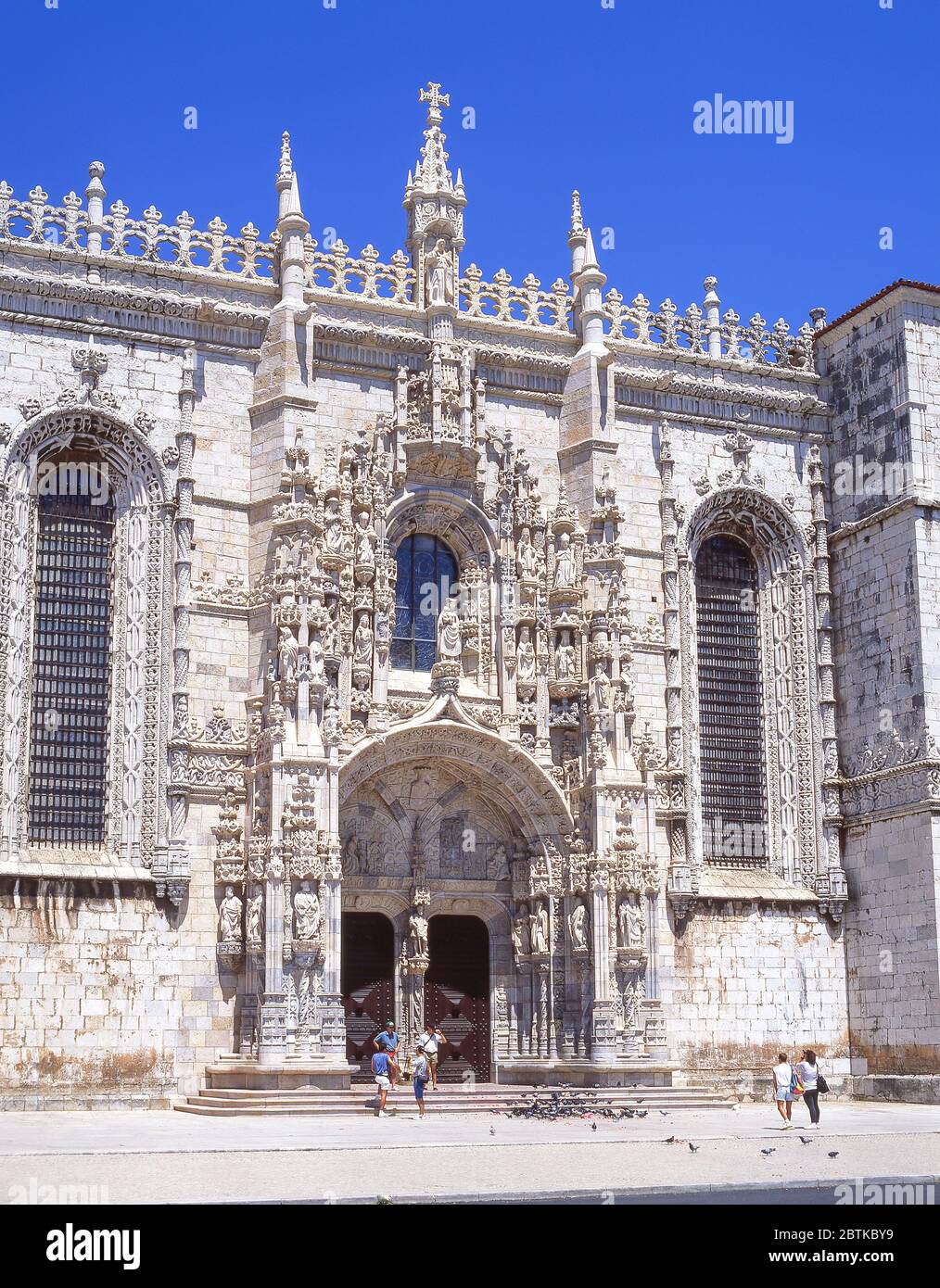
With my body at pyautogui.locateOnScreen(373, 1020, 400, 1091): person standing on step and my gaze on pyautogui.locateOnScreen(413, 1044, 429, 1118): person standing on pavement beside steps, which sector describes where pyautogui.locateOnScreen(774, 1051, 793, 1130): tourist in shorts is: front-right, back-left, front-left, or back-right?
front-left

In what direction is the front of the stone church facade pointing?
toward the camera
